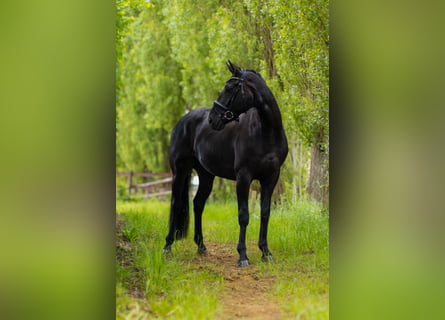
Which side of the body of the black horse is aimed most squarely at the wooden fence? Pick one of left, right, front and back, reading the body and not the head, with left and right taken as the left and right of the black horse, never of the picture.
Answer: back

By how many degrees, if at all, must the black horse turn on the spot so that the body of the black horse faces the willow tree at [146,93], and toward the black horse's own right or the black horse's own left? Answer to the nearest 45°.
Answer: approximately 180°

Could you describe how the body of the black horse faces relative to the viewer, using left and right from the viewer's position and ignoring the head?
facing the viewer and to the right of the viewer
